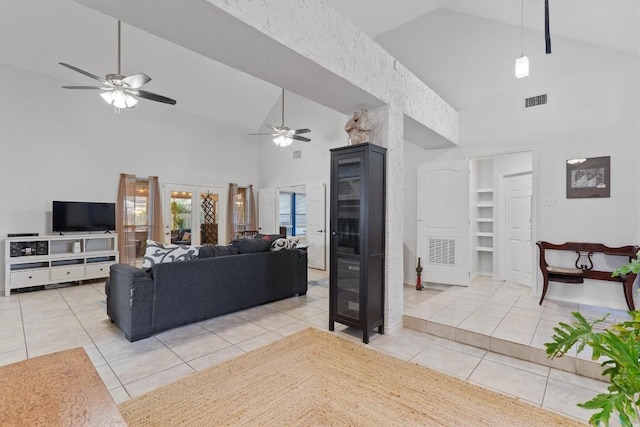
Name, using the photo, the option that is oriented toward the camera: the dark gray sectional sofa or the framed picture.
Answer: the framed picture

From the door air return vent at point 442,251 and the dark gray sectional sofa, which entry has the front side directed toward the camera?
the door air return vent

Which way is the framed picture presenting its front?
toward the camera

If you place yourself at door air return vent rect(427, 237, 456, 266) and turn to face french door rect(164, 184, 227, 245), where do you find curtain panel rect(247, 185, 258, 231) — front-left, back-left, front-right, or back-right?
front-right

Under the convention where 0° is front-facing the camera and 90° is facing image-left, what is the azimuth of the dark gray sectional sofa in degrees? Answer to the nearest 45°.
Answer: approximately 135°

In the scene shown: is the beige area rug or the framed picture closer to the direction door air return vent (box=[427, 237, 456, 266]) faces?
the beige area rug

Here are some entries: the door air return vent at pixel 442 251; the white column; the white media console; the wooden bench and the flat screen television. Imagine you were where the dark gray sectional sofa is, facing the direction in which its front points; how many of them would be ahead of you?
2

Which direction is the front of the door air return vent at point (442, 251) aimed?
toward the camera

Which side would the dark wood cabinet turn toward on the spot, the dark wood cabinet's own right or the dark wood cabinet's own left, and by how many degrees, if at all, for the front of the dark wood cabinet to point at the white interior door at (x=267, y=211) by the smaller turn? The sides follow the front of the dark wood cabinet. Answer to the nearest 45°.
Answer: approximately 90° to the dark wood cabinet's own right

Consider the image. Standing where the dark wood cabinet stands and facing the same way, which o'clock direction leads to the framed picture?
The framed picture is roughly at 7 o'clock from the dark wood cabinet.

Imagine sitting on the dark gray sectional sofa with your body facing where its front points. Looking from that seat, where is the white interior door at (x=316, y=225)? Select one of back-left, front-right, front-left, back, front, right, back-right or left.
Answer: right

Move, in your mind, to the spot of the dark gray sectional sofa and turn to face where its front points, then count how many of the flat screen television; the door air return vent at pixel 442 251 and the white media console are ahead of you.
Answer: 2

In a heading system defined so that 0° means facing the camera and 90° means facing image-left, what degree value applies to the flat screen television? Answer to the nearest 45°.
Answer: approximately 0°

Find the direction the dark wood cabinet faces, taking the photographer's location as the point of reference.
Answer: facing the viewer and to the left of the viewer

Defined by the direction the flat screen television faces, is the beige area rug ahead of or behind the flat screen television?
ahead

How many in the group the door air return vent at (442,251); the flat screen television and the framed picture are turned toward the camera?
3

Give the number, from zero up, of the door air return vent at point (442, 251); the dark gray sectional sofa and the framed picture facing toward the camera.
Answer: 2
